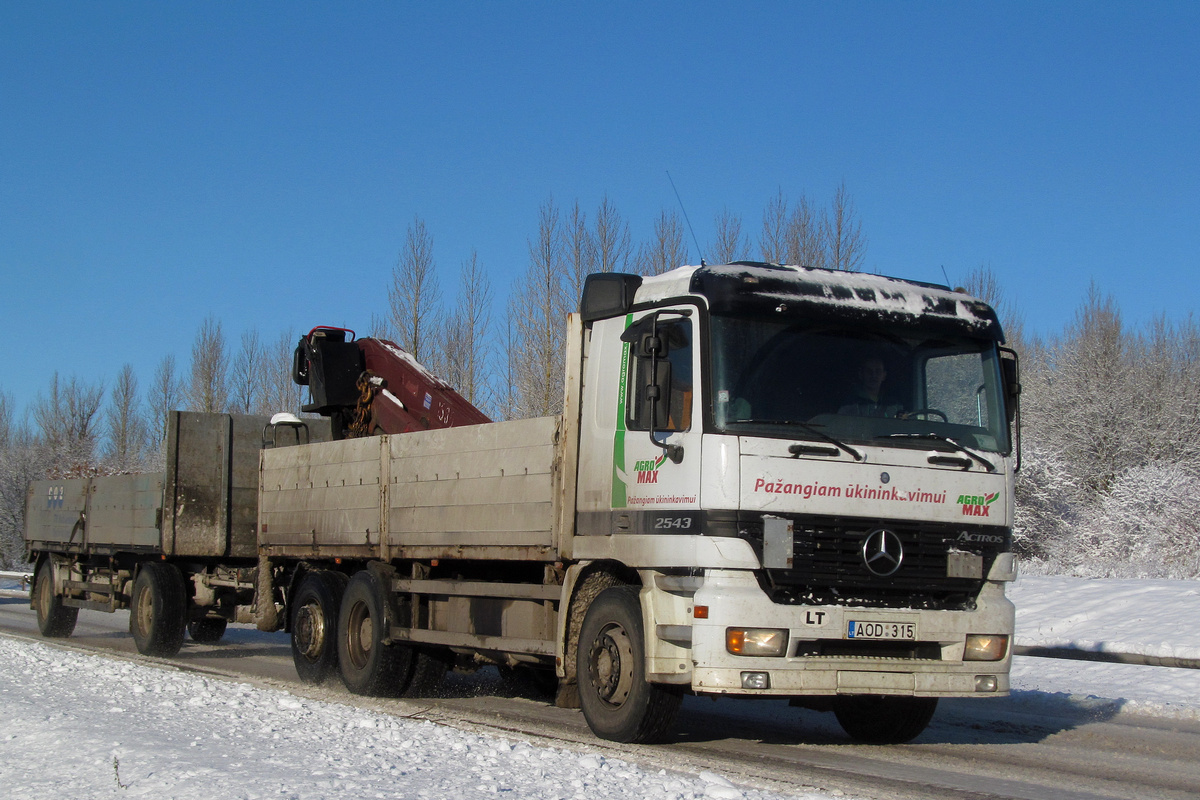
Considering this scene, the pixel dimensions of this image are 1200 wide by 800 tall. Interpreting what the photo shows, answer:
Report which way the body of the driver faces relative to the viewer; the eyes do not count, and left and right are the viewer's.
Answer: facing the viewer and to the right of the viewer

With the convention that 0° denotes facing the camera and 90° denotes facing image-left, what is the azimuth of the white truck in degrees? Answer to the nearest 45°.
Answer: approximately 315°
